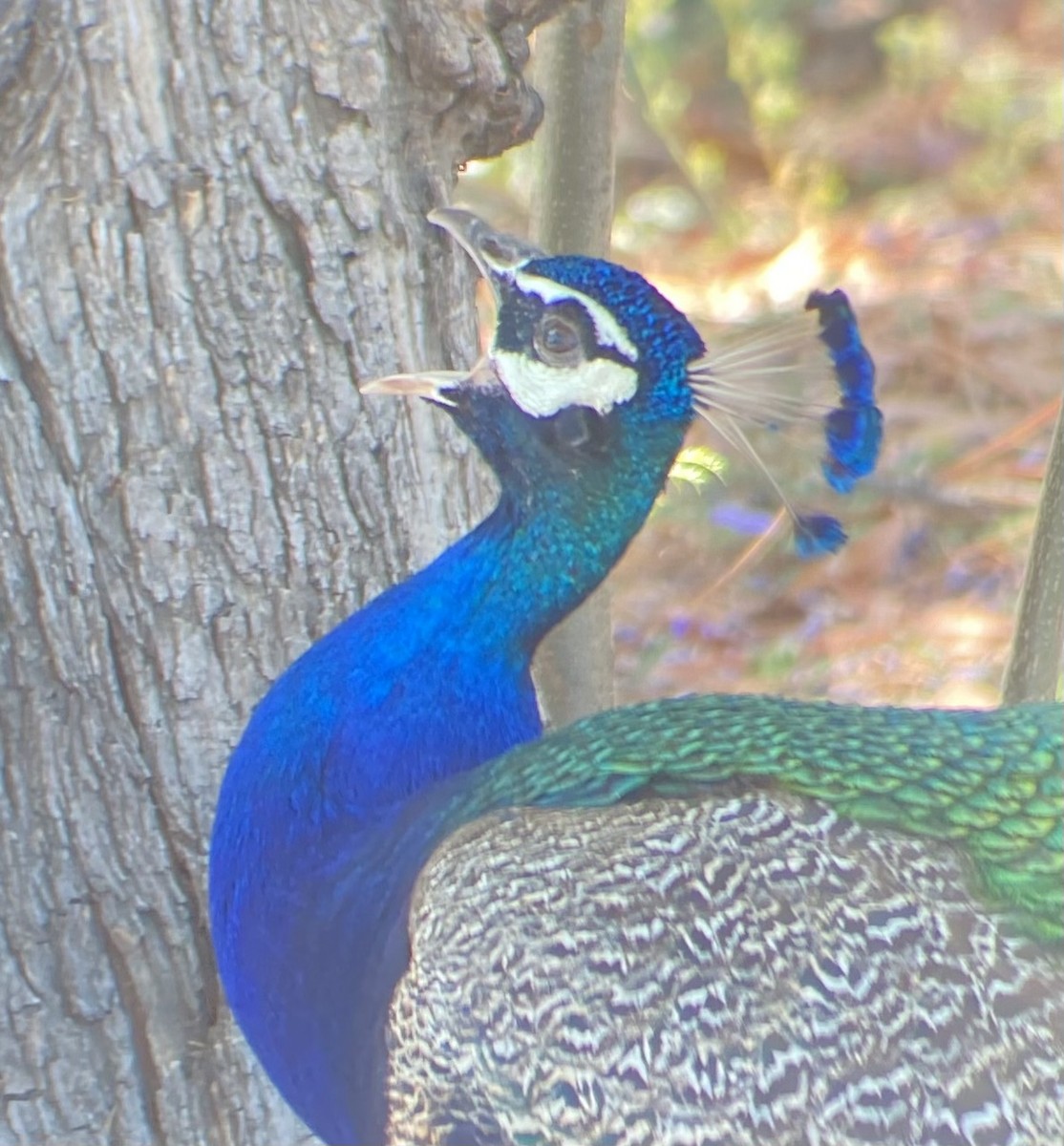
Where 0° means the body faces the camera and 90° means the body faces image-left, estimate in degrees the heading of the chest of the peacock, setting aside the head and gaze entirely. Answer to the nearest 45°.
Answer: approximately 90°
